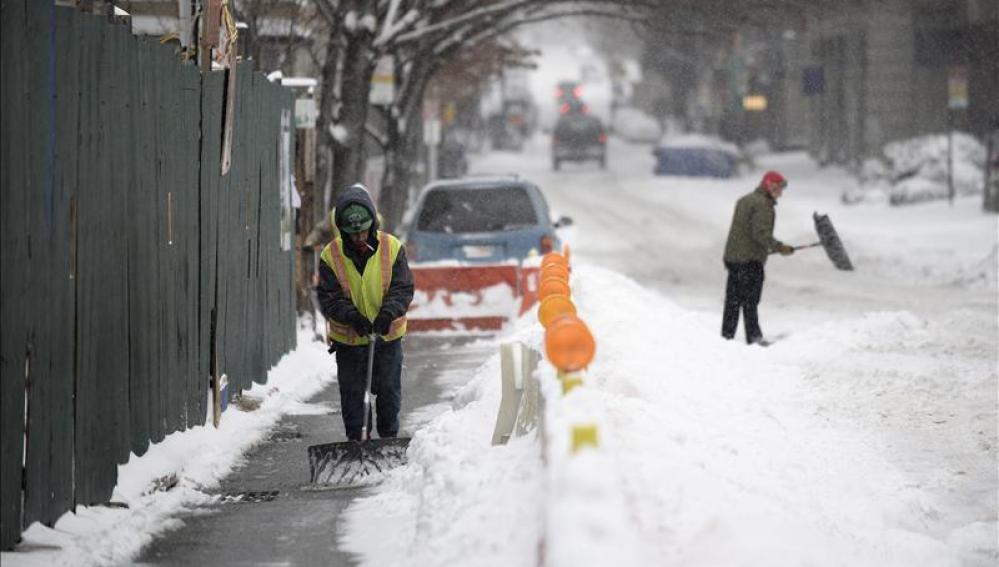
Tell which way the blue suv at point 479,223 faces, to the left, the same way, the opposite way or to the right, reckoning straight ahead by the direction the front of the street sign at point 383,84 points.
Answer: the opposite way

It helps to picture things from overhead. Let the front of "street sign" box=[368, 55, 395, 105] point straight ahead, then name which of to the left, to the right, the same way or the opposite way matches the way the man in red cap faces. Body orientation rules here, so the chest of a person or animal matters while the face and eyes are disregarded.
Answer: to the left

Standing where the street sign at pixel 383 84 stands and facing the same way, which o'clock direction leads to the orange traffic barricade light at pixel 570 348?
The orange traffic barricade light is roughly at 12 o'clock from the street sign.

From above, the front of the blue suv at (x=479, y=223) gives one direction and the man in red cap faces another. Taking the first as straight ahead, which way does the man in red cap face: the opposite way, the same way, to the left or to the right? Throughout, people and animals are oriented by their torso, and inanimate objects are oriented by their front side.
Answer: to the right

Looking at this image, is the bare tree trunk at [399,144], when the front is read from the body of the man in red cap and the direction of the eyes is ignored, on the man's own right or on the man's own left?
on the man's own left

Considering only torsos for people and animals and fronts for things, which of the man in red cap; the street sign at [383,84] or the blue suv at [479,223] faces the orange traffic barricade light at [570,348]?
the street sign

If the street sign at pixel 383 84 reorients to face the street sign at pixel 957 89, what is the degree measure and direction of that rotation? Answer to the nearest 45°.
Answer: approximately 135° to its left

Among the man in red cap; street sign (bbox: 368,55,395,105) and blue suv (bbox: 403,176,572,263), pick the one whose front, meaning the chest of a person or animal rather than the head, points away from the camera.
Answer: the blue suv

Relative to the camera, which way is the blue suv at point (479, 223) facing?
away from the camera

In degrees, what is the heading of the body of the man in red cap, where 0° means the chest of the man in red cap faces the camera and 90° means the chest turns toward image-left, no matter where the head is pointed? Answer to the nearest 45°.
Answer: approximately 270°
